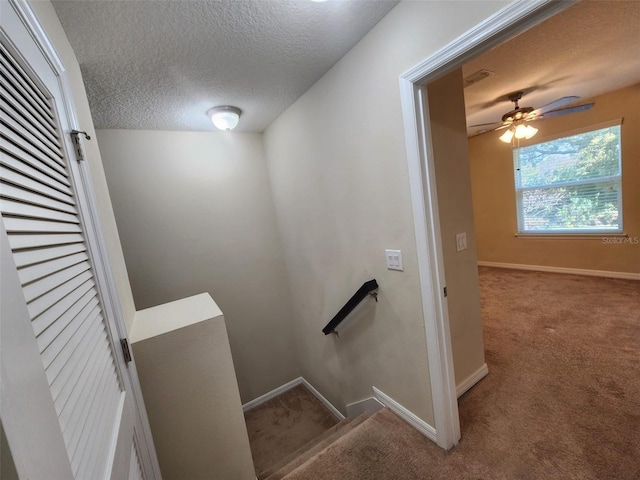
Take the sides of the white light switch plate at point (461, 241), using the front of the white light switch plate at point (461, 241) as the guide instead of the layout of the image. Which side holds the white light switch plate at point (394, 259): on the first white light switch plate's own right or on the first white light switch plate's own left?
on the first white light switch plate's own right

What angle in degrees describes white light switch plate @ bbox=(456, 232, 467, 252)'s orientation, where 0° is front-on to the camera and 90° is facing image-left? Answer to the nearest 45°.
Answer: approximately 315°

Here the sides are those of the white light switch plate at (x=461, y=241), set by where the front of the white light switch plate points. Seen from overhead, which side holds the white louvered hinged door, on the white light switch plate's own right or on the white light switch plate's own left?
on the white light switch plate's own right

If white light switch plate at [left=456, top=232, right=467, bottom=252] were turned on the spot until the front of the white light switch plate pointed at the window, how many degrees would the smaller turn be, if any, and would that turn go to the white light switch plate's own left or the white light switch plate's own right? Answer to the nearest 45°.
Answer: approximately 90° to the white light switch plate's own left

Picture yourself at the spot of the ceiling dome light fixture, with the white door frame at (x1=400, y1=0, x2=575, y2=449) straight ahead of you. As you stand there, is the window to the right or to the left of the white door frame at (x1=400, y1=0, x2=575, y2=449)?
left

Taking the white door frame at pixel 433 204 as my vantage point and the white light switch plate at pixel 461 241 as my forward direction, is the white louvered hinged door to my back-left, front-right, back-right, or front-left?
back-left
